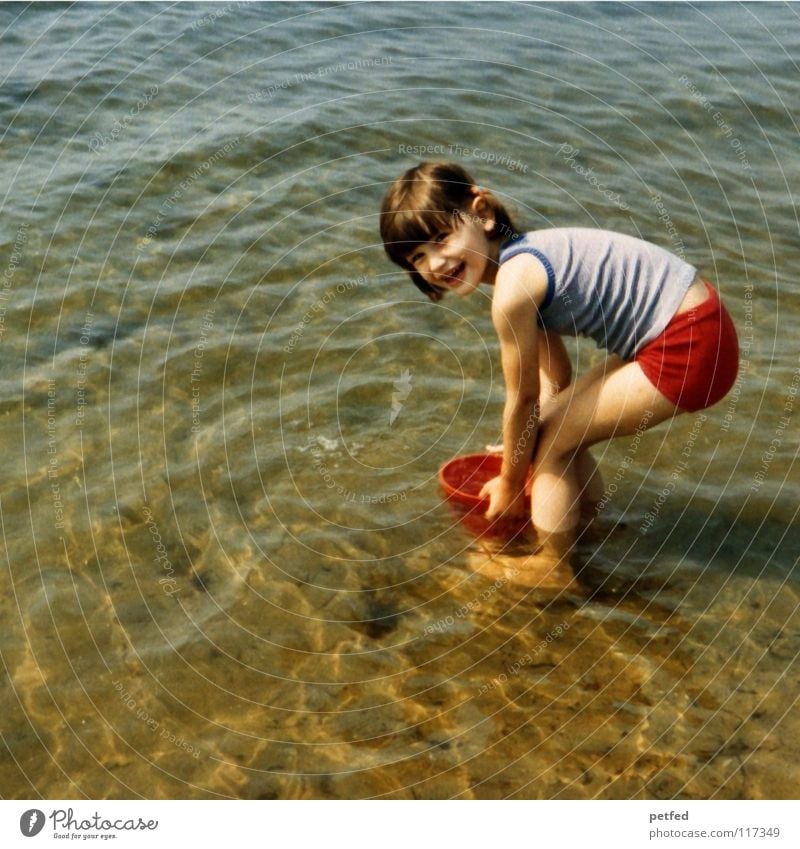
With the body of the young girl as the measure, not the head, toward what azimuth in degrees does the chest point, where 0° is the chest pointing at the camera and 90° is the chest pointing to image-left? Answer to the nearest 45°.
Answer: approximately 90°
